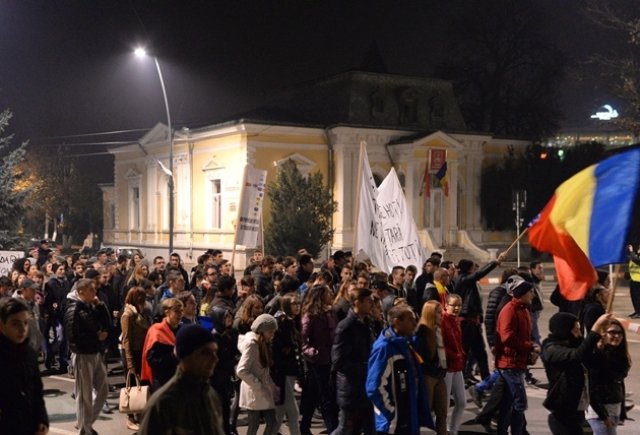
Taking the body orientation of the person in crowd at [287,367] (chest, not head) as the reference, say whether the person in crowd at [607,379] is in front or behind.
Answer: in front

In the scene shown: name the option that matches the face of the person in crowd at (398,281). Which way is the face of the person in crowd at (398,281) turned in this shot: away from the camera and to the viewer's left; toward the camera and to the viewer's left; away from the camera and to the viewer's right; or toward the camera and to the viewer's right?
toward the camera and to the viewer's right

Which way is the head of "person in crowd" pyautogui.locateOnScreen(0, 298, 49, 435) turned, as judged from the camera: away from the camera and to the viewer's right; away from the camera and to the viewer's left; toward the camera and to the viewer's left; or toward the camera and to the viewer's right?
toward the camera and to the viewer's right

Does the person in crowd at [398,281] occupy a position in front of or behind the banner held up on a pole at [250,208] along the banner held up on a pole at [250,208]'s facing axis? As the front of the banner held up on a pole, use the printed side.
in front
